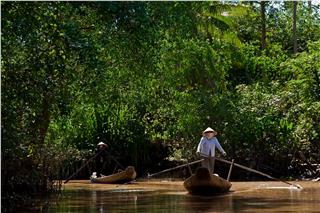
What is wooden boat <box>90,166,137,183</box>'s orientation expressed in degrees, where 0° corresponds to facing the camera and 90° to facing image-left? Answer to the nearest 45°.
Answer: approximately 315°

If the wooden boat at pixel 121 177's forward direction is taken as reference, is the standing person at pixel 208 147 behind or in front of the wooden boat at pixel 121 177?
in front

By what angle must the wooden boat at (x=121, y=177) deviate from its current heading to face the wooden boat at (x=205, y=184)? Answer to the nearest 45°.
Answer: approximately 45° to its right
